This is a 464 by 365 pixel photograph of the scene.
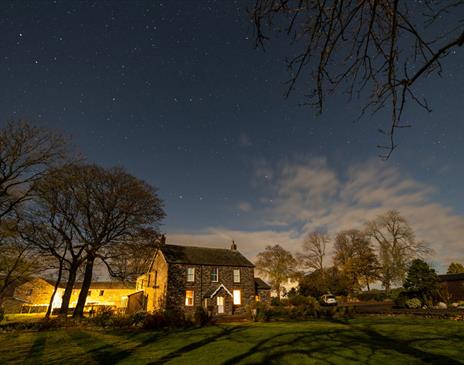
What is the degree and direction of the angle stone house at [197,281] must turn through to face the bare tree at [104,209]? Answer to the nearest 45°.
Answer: approximately 90° to its right

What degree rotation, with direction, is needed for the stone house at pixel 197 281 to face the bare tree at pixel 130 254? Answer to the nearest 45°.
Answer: approximately 90° to its right

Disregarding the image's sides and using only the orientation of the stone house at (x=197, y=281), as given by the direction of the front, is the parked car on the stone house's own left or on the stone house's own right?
on the stone house's own left

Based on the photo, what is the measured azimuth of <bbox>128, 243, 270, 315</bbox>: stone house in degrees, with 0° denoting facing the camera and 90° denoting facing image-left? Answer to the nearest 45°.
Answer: approximately 315°

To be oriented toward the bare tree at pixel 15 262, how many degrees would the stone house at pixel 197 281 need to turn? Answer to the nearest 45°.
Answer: approximately 90° to its right

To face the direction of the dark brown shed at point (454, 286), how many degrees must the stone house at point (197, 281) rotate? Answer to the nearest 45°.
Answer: approximately 45° to its left
